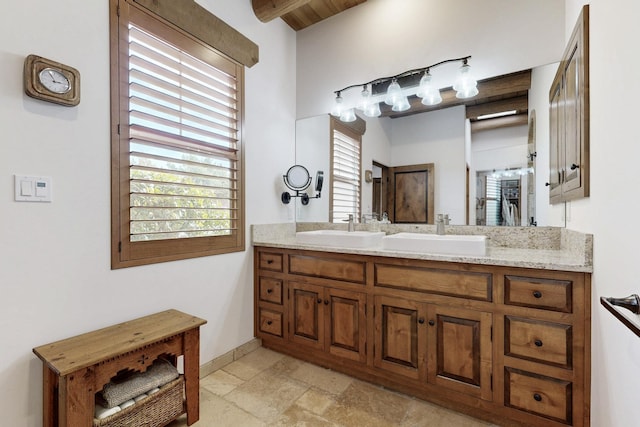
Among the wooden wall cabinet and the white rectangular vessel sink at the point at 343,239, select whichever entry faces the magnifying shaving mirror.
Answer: the wooden wall cabinet

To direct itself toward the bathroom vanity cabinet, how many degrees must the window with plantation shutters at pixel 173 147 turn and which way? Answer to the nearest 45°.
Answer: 0° — it already faces it

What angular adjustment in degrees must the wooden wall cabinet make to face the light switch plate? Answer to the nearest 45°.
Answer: approximately 45° to its left

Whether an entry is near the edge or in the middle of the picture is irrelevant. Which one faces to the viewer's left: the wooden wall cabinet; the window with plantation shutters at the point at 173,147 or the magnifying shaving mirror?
the wooden wall cabinet

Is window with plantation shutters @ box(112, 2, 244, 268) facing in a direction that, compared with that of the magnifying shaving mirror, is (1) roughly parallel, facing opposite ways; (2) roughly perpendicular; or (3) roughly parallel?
roughly perpendicular

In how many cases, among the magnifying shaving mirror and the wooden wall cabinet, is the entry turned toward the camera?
1

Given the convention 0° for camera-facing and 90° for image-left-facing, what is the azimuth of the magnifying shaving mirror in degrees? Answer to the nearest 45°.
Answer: approximately 0°

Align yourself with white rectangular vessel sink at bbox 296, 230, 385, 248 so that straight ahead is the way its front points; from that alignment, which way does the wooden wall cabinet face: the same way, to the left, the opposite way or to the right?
to the right

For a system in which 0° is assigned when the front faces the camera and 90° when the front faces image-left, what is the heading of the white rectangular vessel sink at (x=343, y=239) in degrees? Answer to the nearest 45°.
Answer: approximately 45°

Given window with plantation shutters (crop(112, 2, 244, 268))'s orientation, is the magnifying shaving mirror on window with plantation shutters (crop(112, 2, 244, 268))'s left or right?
on its left

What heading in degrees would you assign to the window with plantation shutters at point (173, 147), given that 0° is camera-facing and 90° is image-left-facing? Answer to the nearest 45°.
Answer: approximately 315°

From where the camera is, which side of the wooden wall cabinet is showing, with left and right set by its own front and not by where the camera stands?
left

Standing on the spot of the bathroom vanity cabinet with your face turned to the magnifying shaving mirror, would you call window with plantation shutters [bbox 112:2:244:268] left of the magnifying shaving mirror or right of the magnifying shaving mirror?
left
